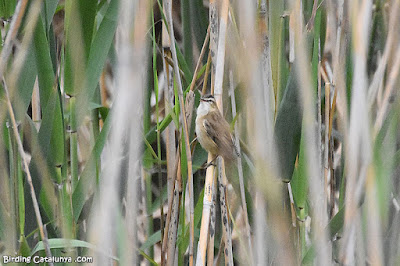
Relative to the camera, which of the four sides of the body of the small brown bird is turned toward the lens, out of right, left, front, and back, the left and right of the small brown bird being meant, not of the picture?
left

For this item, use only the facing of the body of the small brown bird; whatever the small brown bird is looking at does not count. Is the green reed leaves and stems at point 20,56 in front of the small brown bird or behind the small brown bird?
in front

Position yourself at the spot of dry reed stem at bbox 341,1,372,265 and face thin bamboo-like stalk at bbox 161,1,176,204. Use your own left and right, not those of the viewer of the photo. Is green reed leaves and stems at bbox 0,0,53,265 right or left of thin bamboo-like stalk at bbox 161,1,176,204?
left
